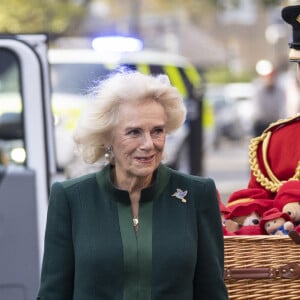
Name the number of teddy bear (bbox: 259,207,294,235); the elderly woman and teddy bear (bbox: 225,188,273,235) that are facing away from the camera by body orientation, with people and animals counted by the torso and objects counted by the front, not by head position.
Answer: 0

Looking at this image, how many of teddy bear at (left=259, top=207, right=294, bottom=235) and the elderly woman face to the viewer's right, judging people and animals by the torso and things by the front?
0

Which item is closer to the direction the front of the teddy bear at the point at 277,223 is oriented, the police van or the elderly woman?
the elderly woman

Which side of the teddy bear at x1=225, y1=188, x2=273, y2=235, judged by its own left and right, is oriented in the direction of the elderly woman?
right

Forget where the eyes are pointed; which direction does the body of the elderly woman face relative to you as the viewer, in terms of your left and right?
facing the viewer

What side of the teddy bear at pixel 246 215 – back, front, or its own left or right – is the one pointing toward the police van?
back

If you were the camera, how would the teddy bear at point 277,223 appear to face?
facing the viewer and to the left of the viewer

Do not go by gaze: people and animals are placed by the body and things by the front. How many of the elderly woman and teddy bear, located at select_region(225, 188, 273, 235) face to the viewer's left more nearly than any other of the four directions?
0

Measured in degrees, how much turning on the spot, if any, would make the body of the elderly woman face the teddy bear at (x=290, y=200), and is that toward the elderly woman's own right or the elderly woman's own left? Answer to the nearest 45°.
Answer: approximately 135° to the elderly woman's own left

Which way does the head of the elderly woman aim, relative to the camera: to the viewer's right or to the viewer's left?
to the viewer's right

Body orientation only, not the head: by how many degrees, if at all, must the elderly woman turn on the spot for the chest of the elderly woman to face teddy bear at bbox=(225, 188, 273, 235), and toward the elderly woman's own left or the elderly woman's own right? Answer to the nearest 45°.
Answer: approximately 135° to the elderly woman's own left
